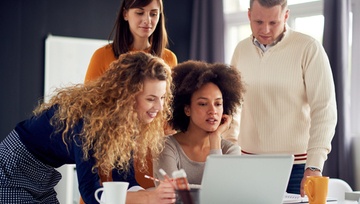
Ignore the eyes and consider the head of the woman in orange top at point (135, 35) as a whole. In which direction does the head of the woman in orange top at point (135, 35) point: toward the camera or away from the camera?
toward the camera

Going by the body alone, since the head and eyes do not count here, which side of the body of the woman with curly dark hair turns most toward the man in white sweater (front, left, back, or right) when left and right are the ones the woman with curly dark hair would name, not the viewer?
left

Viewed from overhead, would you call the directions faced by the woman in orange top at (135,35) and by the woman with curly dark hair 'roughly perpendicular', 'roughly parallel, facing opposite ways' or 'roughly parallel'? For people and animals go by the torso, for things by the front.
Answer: roughly parallel

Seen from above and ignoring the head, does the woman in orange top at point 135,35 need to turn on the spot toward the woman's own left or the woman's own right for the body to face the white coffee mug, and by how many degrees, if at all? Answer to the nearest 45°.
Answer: approximately 45° to the woman's own right

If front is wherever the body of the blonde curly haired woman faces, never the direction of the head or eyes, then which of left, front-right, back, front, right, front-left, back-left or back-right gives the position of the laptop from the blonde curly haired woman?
front-right

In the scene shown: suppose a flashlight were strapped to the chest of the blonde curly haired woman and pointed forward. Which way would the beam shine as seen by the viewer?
to the viewer's right

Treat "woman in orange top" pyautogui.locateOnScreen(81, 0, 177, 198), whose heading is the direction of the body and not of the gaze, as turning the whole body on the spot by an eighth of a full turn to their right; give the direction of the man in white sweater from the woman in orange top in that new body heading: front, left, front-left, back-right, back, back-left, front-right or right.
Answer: left

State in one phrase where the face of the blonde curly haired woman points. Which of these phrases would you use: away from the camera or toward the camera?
toward the camera

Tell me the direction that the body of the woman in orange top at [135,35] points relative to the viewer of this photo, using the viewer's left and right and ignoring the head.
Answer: facing the viewer and to the right of the viewer

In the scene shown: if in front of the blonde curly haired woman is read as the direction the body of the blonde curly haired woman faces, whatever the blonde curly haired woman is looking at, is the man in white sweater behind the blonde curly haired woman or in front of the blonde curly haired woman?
in front

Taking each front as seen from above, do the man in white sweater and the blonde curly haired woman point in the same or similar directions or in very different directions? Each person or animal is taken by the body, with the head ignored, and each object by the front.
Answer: very different directions

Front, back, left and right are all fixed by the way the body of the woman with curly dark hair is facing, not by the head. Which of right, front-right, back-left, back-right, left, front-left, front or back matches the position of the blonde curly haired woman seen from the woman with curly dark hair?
right

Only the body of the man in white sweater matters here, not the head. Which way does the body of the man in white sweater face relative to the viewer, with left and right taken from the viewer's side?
facing the viewer and to the left of the viewer

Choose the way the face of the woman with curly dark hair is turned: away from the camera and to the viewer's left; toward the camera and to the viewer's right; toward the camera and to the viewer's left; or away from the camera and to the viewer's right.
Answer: toward the camera and to the viewer's right

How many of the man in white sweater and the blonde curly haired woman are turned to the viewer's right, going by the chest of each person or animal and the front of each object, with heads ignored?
1
